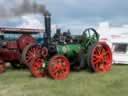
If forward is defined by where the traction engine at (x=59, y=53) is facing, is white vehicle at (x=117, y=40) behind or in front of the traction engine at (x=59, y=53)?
behind

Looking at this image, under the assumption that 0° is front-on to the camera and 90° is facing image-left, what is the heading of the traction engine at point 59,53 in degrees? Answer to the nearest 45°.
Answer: approximately 45°
